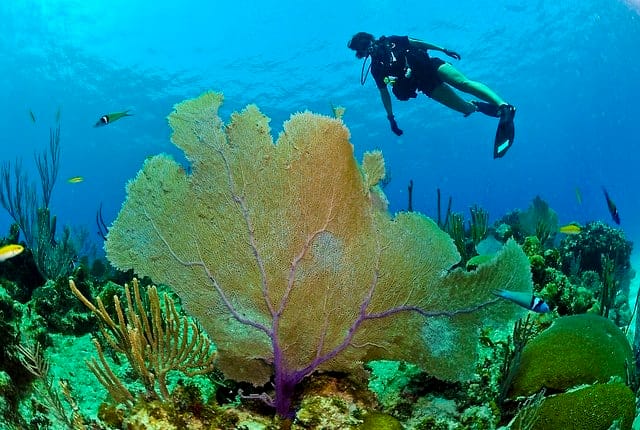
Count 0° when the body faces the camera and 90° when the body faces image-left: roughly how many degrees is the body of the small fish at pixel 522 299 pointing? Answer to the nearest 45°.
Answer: approximately 270°

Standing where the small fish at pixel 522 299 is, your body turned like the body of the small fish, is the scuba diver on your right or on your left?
on your left
